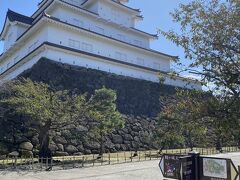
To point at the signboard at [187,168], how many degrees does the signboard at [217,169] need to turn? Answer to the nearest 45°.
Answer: approximately 90° to its right

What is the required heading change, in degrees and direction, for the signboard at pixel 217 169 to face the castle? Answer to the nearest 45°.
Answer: approximately 135° to its right

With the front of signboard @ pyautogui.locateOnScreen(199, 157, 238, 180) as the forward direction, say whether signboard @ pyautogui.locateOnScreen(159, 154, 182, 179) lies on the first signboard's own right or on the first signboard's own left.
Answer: on the first signboard's own right

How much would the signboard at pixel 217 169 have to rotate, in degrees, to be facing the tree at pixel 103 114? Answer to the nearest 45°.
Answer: approximately 135° to its right

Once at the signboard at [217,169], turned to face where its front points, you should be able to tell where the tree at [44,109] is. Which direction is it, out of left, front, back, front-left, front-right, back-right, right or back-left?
back-right

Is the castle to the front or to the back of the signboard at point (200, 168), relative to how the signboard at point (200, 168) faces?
to the back

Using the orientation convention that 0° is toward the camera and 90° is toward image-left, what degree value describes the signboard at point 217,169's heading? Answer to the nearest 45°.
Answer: approximately 0°
